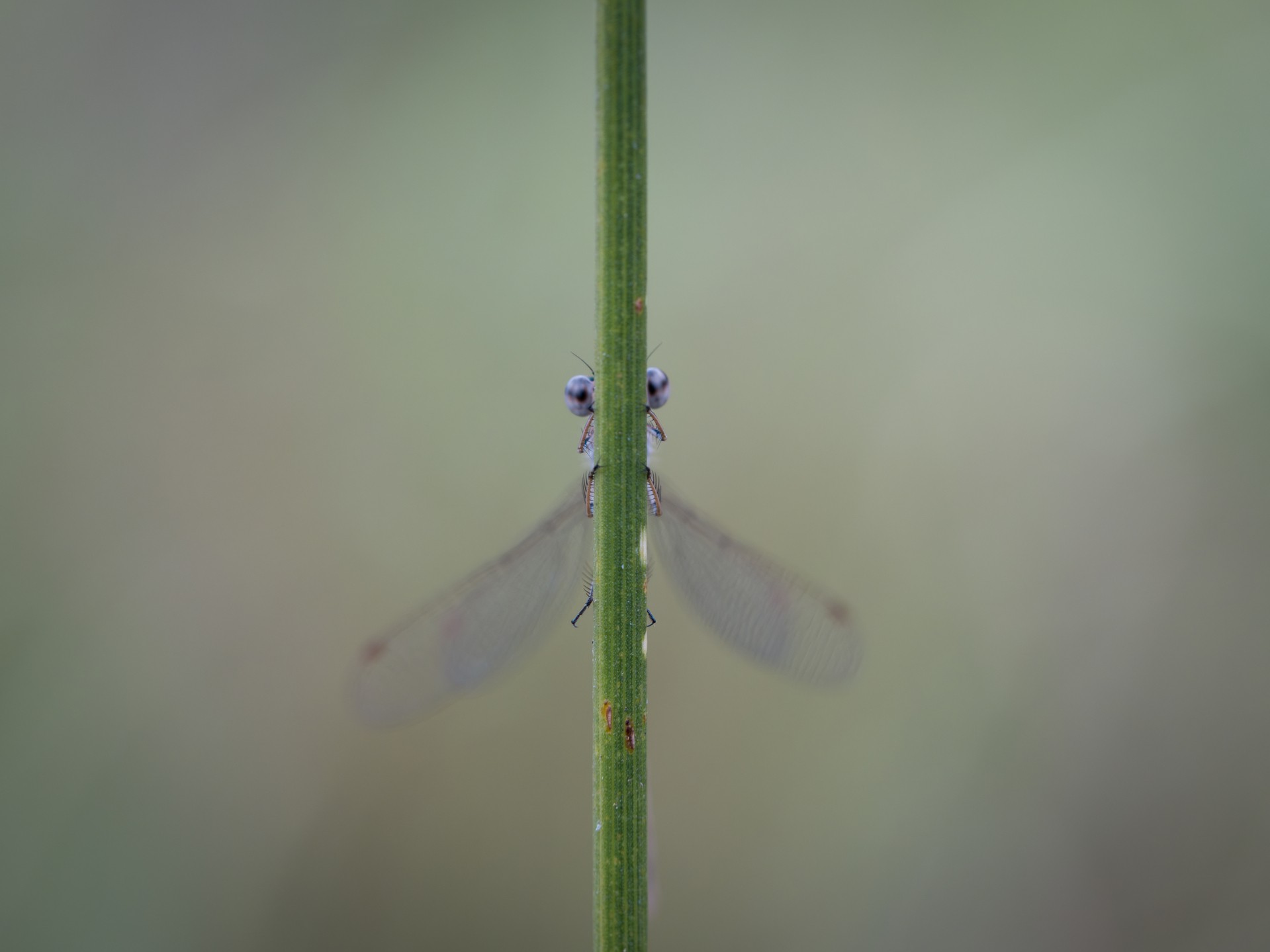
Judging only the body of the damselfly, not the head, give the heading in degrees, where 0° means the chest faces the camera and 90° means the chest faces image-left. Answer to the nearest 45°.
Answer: approximately 0°
